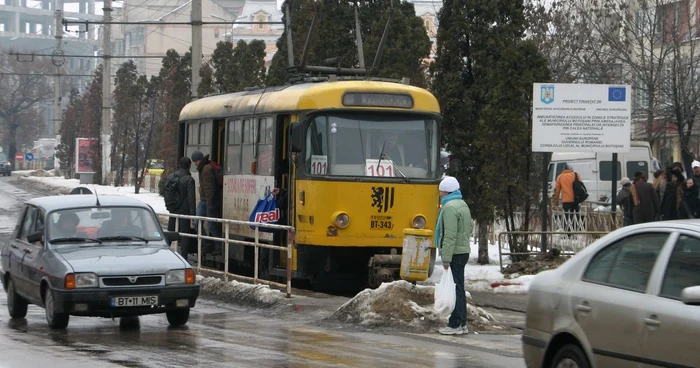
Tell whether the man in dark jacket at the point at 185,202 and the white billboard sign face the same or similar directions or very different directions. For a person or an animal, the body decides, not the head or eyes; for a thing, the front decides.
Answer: very different directions

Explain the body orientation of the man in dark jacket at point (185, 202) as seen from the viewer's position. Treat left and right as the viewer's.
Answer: facing away from the viewer and to the right of the viewer

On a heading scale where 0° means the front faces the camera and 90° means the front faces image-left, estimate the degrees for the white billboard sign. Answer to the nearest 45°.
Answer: approximately 0°

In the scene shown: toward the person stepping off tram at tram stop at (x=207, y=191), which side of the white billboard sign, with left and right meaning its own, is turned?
right

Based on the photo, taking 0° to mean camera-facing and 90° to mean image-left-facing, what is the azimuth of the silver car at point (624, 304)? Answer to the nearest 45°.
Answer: approximately 315°

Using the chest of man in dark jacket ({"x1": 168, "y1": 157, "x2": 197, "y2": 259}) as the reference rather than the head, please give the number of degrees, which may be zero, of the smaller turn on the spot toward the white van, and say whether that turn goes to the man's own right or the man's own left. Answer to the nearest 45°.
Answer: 0° — they already face it

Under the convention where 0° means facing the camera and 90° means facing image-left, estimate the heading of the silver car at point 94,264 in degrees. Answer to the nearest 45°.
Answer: approximately 315°

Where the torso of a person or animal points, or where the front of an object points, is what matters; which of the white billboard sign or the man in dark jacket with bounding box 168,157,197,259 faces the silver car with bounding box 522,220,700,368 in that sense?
the white billboard sign

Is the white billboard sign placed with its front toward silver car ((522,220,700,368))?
yes

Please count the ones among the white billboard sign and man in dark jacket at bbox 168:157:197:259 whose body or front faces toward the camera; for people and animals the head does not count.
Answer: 1
